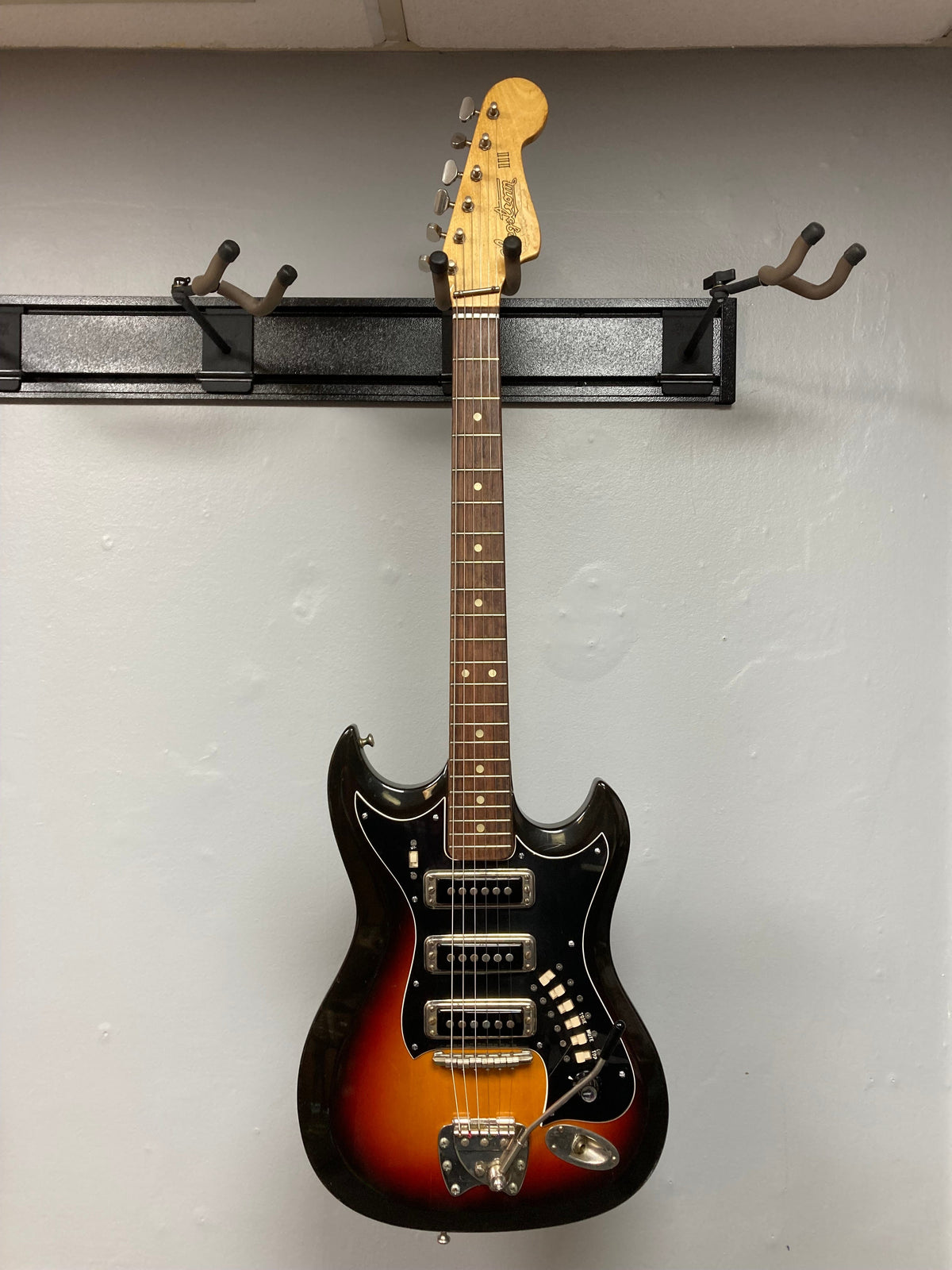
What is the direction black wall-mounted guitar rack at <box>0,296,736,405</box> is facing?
toward the camera

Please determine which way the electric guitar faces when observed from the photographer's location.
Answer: facing the viewer
